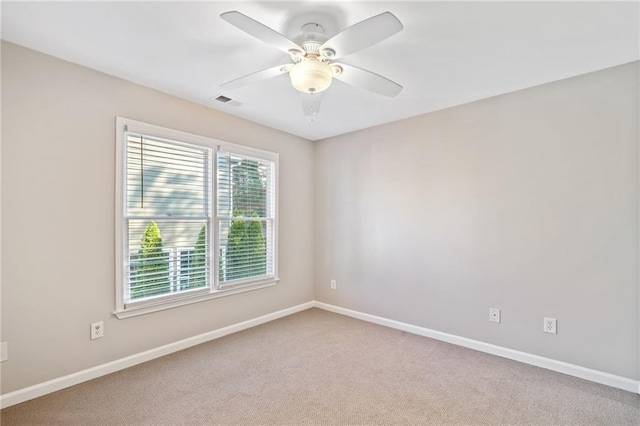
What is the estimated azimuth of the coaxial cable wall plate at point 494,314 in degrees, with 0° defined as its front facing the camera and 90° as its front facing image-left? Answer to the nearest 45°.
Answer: approximately 0°

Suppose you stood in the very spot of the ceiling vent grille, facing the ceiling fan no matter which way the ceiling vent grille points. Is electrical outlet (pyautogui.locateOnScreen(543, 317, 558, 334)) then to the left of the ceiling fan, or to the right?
left

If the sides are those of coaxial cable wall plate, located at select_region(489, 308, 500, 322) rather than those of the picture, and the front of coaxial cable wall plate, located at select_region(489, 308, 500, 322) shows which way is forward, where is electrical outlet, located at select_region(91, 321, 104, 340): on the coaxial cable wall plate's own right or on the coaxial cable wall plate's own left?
on the coaxial cable wall plate's own right

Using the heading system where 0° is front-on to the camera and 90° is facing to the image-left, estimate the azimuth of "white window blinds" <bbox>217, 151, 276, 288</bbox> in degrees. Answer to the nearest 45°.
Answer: approximately 315°

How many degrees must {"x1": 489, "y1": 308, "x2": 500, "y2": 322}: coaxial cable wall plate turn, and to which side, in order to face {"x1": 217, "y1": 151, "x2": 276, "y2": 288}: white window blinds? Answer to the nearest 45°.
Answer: approximately 90° to its right

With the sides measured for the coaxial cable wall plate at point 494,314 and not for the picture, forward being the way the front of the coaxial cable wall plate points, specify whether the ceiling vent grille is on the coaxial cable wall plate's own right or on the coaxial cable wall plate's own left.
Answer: on the coaxial cable wall plate's own right

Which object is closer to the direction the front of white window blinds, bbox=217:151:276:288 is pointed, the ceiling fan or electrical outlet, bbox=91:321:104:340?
the ceiling fan

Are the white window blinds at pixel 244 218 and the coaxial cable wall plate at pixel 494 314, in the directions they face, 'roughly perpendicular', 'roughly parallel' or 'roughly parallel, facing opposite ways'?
roughly perpendicular

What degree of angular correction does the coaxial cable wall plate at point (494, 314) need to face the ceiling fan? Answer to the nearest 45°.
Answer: approximately 45° to its right

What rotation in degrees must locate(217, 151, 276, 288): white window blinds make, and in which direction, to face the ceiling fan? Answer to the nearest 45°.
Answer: approximately 45° to its right
